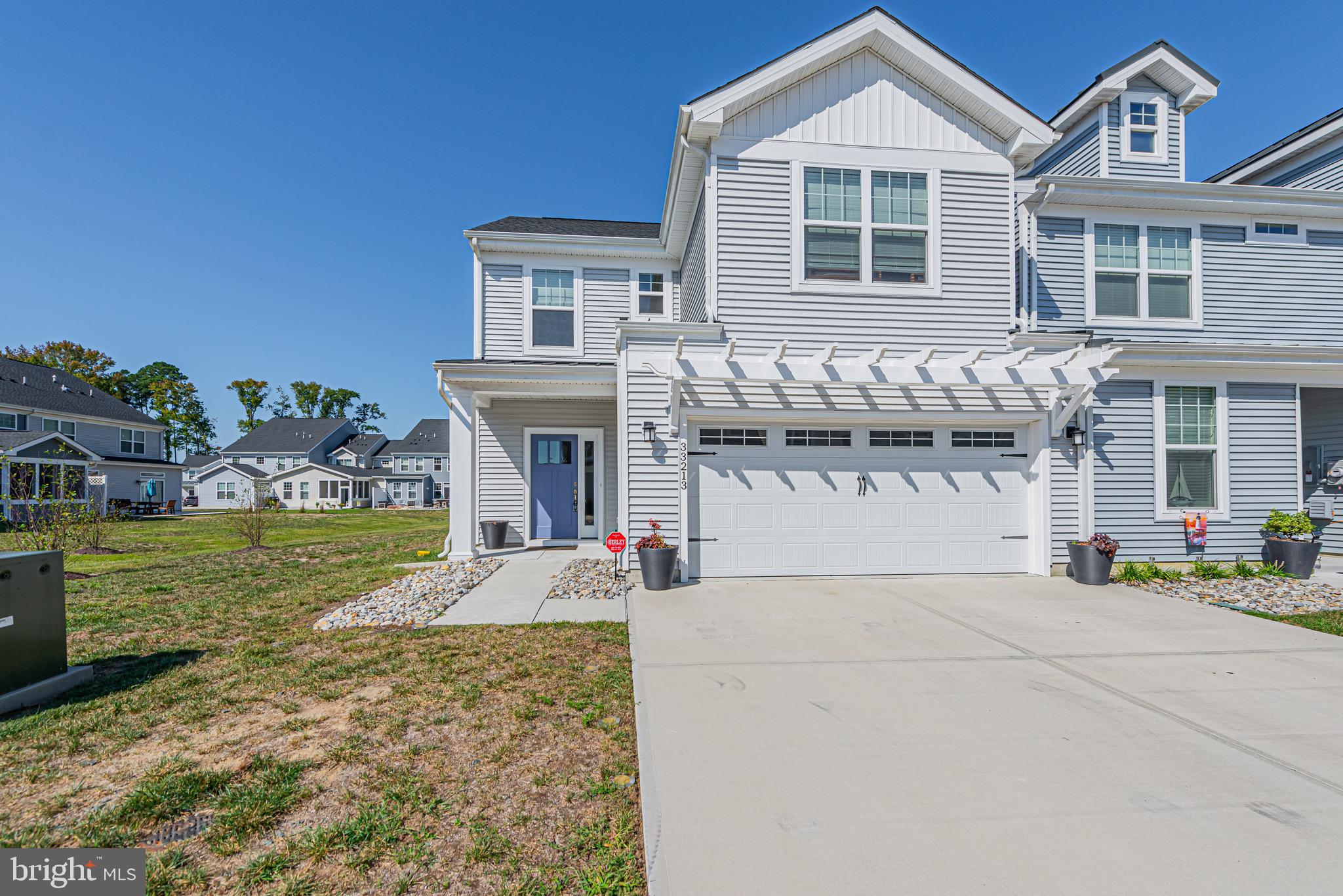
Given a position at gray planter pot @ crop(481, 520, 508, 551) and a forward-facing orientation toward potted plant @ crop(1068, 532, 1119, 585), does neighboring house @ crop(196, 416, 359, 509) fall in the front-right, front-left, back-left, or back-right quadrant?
back-left

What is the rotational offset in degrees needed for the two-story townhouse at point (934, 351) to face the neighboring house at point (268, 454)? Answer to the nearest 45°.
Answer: approximately 135° to its right

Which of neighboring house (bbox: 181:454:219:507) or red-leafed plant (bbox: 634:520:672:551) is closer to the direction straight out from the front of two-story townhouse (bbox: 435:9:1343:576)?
the red-leafed plant

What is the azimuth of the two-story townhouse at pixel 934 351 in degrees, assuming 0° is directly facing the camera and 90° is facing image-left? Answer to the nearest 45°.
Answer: approximately 0°

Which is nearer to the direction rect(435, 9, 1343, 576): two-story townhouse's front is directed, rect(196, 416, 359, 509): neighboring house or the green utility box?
the green utility box

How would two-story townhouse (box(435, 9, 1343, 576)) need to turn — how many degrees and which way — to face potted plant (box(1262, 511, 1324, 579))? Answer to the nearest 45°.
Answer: approximately 90° to its left

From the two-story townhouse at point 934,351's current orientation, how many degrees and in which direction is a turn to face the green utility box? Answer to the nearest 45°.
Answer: approximately 45° to its right
